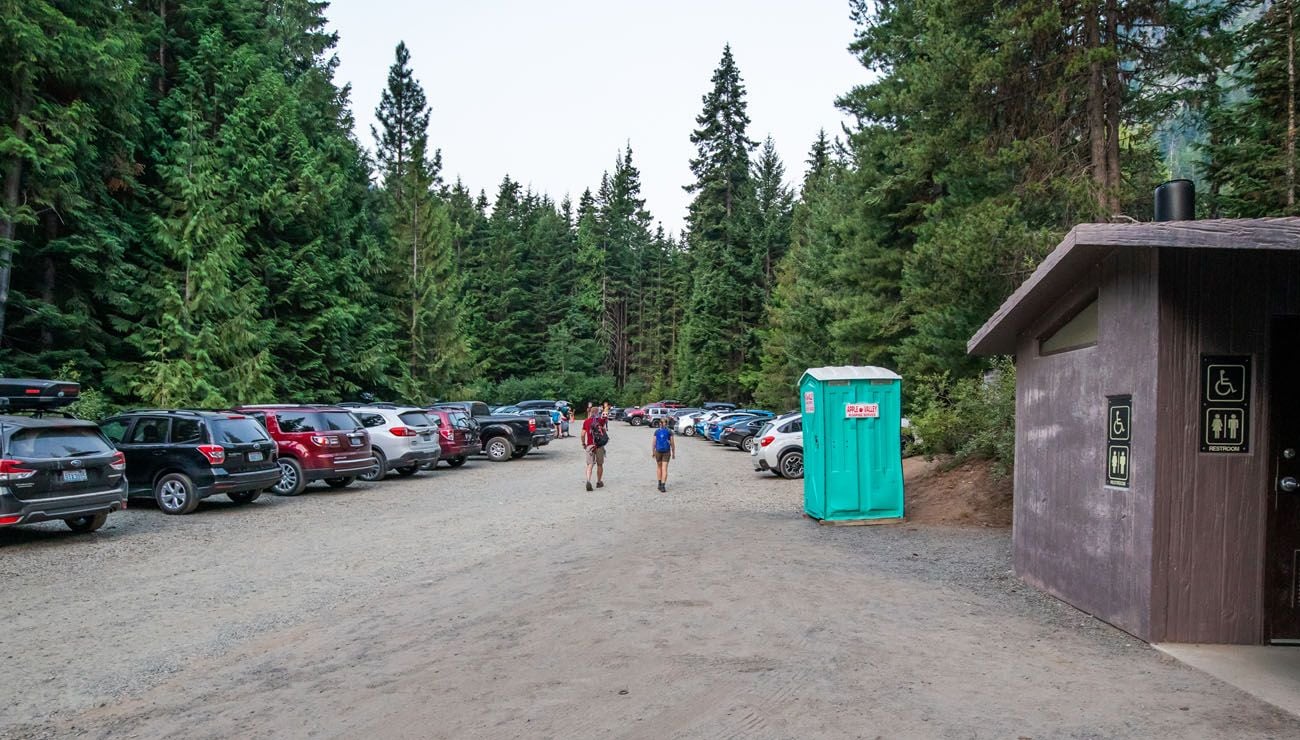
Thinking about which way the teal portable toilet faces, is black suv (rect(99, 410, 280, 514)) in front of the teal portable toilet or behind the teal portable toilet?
in front

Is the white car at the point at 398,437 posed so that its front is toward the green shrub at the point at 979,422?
no

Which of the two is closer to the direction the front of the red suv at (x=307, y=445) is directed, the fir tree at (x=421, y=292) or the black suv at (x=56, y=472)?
the fir tree

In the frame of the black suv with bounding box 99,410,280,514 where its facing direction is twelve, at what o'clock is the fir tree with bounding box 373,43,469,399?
The fir tree is roughly at 2 o'clock from the black suv.

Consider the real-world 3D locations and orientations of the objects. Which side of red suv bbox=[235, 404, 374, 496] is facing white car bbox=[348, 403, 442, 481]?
right

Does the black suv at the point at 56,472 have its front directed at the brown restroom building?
no

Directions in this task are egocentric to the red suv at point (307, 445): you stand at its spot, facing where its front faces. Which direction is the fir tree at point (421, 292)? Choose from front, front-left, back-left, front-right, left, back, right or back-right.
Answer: front-right

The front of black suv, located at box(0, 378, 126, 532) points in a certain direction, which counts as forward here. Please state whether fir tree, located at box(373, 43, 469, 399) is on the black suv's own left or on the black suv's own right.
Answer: on the black suv's own right

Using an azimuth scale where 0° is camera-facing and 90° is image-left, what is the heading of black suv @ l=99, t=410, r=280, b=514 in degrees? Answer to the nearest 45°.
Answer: approximately 135°

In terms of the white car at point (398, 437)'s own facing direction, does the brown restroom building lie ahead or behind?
behind

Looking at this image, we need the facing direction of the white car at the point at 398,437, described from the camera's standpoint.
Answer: facing away from the viewer and to the left of the viewer

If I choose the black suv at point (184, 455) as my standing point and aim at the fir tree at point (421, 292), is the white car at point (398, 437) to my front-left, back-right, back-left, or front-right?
front-right

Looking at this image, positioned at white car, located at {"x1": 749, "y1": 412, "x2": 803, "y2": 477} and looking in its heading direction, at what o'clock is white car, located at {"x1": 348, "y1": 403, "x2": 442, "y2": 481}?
white car, located at {"x1": 348, "y1": 403, "x2": 442, "y2": 481} is roughly at 7 o'clock from white car, located at {"x1": 749, "y1": 412, "x2": 803, "y2": 477}.

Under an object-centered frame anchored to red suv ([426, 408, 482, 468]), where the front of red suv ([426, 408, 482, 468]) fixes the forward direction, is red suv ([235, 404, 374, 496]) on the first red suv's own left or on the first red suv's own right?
on the first red suv's own left

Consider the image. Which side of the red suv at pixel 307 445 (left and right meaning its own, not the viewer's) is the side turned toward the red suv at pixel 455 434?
right

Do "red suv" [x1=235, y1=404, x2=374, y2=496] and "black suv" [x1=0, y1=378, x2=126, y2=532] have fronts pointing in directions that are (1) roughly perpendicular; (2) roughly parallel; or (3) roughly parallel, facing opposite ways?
roughly parallel

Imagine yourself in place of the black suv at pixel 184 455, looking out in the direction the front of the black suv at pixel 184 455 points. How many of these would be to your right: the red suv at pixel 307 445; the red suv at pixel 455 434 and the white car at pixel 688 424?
3
